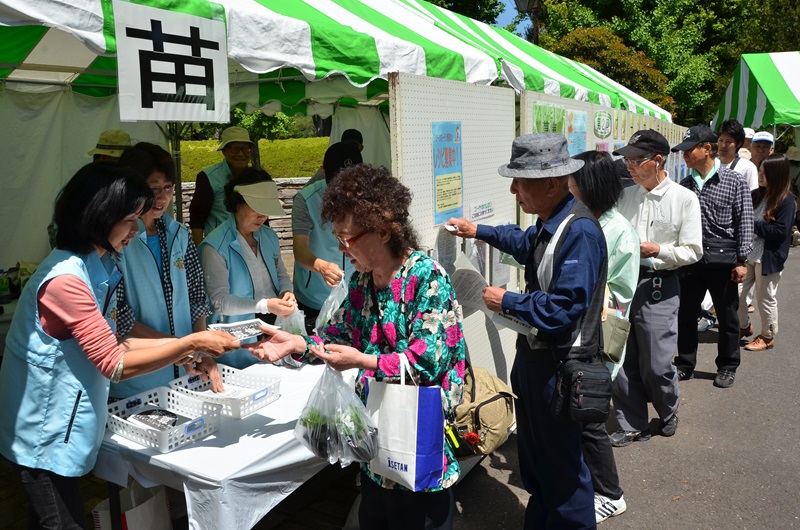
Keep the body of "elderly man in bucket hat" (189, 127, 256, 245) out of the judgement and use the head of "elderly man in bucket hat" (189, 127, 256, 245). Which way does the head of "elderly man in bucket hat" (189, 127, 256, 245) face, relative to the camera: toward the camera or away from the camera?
toward the camera

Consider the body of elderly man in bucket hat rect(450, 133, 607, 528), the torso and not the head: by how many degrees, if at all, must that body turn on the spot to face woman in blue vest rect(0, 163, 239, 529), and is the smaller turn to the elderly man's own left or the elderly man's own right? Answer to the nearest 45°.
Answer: approximately 45° to the elderly man's own left

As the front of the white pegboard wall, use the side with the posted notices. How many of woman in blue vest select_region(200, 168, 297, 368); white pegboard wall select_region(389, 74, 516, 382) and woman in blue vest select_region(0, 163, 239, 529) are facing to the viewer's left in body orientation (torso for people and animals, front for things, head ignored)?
0

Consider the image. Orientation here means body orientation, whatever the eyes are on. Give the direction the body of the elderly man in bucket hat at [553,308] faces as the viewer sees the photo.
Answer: to the viewer's left

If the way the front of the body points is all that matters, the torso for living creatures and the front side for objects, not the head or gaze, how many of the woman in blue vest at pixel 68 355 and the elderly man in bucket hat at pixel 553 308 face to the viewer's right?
1

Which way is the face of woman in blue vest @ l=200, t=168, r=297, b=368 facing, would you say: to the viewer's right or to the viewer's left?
to the viewer's right

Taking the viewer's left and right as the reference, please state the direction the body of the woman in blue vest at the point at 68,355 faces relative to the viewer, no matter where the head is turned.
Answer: facing to the right of the viewer

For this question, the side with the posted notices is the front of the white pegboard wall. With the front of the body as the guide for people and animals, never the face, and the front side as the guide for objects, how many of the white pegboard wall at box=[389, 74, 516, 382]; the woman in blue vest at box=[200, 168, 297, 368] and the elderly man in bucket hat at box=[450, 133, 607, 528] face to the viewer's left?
1

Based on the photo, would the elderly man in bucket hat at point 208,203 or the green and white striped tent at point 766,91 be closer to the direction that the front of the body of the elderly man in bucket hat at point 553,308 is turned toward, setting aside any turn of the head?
the elderly man in bucket hat
